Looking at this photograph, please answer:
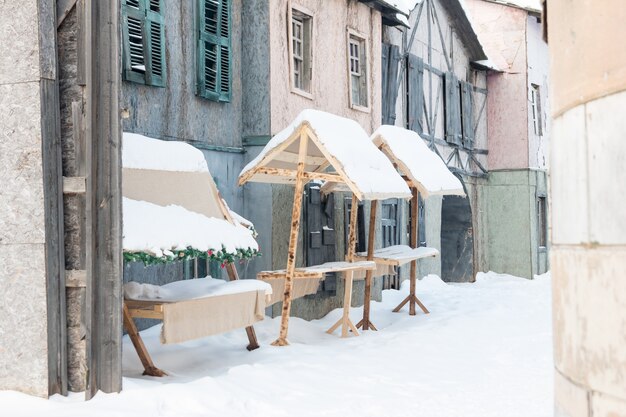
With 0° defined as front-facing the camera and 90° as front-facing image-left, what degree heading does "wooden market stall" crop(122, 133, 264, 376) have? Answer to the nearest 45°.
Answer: approximately 315°

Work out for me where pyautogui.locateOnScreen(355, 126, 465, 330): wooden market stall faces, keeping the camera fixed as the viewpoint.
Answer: facing the viewer and to the right of the viewer

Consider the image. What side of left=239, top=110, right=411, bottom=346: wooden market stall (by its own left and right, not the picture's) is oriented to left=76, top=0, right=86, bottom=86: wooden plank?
right

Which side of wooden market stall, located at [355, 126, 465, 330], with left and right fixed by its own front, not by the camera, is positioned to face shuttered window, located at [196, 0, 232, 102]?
right

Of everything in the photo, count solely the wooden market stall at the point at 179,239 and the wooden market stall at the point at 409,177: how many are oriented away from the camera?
0

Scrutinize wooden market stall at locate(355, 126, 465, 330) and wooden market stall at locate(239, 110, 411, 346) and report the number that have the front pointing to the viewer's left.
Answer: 0
